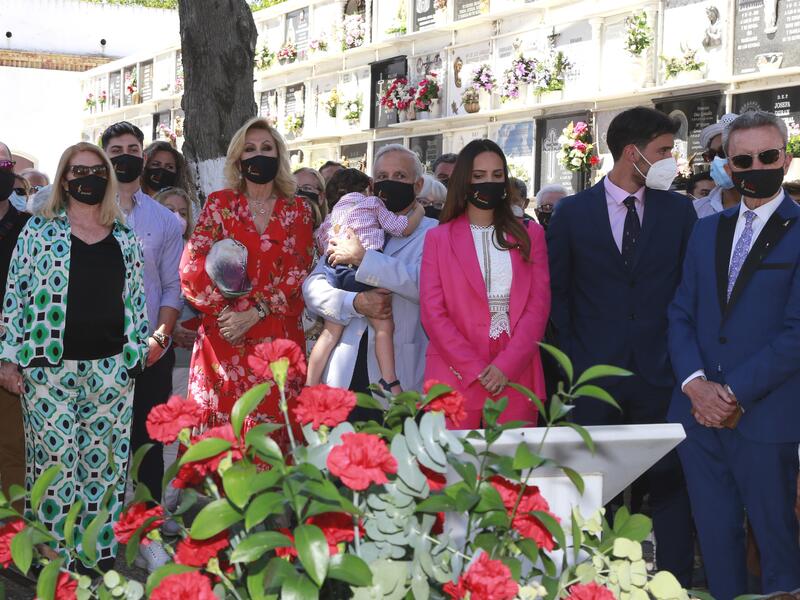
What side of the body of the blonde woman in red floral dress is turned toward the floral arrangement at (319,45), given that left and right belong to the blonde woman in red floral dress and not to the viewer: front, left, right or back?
back

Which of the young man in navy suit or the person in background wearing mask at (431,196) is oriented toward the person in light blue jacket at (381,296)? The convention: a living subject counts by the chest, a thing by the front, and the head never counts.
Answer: the person in background wearing mask at (431,196)

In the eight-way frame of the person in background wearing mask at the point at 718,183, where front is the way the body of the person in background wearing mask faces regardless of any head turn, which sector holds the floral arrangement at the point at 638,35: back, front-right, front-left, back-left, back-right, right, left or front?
back-right

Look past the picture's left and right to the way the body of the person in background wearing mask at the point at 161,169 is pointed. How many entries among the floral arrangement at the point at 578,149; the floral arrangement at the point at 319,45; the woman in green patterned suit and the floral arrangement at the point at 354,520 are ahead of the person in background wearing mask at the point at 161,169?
2

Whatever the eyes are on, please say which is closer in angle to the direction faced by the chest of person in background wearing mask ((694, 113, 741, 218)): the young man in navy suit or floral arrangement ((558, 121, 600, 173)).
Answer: the young man in navy suit

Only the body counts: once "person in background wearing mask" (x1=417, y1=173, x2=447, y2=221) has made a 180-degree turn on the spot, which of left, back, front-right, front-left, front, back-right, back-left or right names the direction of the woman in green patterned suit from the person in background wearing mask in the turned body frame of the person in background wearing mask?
back-left

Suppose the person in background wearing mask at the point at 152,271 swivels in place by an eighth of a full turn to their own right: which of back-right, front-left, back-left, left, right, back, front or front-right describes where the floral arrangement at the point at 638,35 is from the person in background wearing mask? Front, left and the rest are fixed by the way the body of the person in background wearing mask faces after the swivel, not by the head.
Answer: back

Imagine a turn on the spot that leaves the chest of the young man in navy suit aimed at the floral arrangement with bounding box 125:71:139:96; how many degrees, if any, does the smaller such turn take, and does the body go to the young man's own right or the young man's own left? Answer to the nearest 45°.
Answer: approximately 135° to the young man's own right

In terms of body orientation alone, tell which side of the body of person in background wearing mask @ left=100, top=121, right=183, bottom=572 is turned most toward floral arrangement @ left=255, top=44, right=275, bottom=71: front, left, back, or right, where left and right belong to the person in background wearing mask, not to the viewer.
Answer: back

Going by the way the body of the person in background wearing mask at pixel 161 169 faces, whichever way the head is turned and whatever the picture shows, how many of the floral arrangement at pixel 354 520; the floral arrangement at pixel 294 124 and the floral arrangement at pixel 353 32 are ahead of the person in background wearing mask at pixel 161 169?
1

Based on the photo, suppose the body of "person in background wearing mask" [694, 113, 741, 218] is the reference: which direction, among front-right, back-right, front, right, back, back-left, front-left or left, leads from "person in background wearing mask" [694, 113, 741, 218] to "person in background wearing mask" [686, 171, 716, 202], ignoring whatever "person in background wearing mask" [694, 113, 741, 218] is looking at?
back-right

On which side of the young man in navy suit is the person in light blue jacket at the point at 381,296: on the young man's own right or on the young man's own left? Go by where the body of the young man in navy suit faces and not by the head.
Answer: on the young man's own right

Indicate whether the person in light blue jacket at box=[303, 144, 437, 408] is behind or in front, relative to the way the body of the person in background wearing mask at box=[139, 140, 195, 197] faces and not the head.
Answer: in front

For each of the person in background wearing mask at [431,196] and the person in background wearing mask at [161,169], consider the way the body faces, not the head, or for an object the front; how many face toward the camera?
2

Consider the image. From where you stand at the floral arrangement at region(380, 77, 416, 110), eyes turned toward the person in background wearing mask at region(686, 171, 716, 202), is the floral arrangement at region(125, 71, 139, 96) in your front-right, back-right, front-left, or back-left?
back-right
